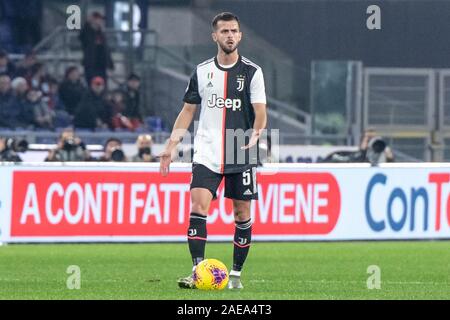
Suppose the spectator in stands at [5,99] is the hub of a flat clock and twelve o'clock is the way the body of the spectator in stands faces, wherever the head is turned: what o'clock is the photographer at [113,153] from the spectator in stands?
The photographer is roughly at 11 o'clock from the spectator in stands.

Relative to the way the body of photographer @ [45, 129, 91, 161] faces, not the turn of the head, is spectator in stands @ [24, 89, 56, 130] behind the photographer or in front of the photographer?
behind

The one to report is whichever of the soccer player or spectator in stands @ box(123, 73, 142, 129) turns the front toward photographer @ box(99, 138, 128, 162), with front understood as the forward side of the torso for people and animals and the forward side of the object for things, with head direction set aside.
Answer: the spectator in stands

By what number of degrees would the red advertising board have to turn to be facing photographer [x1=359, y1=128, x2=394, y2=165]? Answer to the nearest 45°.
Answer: approximately 135° to its left

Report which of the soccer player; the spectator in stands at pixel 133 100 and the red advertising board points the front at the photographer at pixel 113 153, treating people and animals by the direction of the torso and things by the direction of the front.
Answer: the spectator in stands

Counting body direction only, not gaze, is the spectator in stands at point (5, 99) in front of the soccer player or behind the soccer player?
behind

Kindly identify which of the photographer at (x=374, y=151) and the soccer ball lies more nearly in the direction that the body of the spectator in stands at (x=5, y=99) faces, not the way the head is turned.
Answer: the soccer ball

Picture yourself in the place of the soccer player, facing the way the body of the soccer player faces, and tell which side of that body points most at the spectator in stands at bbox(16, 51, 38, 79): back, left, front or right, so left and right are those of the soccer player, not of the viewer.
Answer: back
